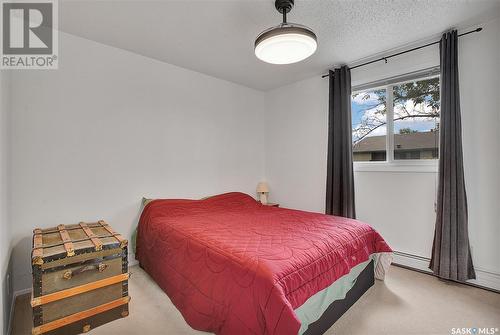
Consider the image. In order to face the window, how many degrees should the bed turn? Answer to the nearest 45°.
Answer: approximately 90° to its left

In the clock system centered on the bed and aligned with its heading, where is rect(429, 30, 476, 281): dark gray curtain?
The dark gray curtain is roughly at 10 o'clock from the bed.

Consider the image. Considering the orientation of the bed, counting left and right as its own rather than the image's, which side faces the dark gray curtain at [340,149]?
left

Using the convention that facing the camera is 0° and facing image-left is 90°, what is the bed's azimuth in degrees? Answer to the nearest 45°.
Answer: approximately 315°

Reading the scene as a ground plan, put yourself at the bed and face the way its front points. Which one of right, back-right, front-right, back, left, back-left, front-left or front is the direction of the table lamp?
back-left
